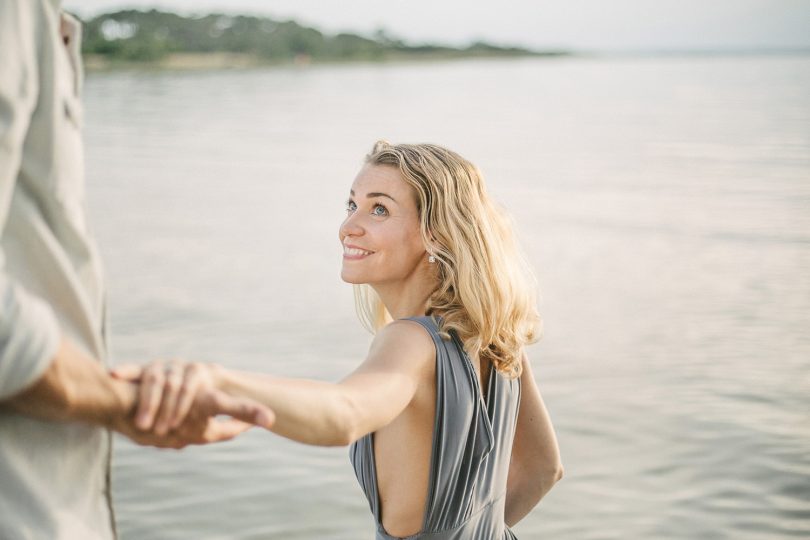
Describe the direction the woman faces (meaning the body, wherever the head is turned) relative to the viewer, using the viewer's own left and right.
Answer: facing away from the viewer and to the left of the viewer

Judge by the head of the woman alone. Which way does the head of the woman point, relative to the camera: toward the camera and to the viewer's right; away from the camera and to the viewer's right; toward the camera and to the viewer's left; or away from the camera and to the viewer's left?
toward the camera and to the viewer's left
